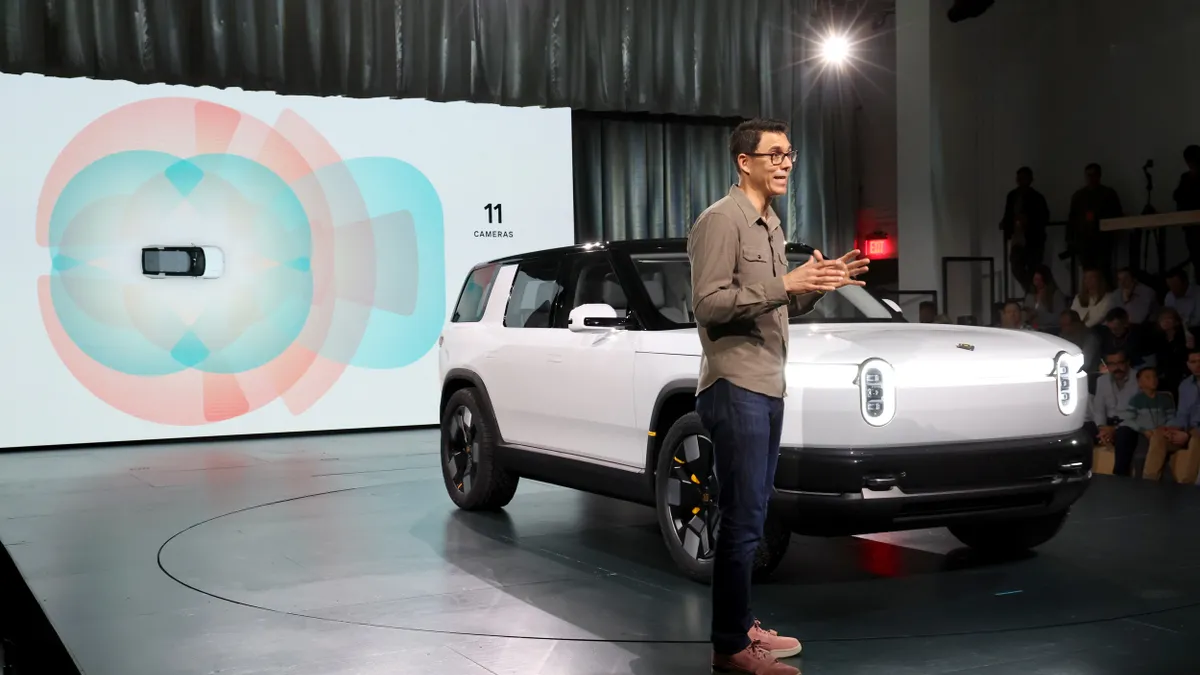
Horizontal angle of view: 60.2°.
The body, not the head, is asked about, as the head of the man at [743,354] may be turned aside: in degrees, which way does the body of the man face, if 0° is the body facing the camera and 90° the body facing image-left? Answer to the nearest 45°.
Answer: approximately 315°

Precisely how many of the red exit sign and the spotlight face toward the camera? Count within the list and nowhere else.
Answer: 2

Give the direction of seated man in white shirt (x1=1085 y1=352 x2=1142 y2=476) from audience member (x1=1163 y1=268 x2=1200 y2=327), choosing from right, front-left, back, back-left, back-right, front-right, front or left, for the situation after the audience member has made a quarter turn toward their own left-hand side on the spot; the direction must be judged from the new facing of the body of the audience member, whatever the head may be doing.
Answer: front-right

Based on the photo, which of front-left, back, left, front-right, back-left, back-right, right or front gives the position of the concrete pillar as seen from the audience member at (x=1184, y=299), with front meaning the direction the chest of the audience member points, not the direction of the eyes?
right

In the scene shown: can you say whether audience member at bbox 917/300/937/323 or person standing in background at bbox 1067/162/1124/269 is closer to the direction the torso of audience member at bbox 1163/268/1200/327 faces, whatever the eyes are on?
the audience member

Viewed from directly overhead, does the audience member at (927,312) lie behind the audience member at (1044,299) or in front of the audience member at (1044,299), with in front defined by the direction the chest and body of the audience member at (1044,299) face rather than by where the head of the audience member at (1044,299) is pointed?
in front
